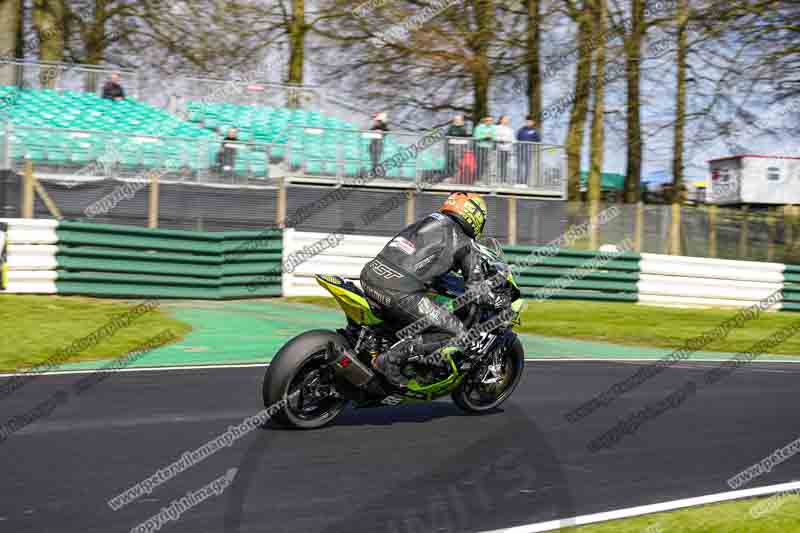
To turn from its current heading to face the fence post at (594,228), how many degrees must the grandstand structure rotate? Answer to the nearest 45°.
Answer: approximately 90° to its left

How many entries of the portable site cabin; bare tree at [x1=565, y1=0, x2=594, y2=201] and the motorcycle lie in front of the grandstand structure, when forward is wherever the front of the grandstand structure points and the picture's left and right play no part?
1

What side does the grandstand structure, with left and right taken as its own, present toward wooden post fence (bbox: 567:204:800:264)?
left

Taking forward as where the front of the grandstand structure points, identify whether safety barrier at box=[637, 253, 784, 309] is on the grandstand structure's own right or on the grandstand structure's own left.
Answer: on the grandstand structure's own left

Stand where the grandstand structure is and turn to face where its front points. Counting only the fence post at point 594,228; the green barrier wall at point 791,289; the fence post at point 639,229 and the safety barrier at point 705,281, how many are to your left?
4

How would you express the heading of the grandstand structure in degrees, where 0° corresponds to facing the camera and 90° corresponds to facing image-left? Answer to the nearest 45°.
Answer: approximately 0°

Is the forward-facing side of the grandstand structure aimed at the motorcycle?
yes

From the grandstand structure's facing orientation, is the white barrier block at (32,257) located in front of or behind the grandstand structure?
in front

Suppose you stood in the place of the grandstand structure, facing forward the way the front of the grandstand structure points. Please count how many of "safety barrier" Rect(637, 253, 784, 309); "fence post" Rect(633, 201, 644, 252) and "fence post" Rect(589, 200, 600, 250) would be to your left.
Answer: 3

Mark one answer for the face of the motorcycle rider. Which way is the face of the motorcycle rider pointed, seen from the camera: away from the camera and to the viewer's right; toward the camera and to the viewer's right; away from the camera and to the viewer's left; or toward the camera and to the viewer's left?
away from the camera and to the viewer's right

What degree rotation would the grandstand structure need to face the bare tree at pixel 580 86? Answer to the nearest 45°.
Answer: approximately 135° to its left
